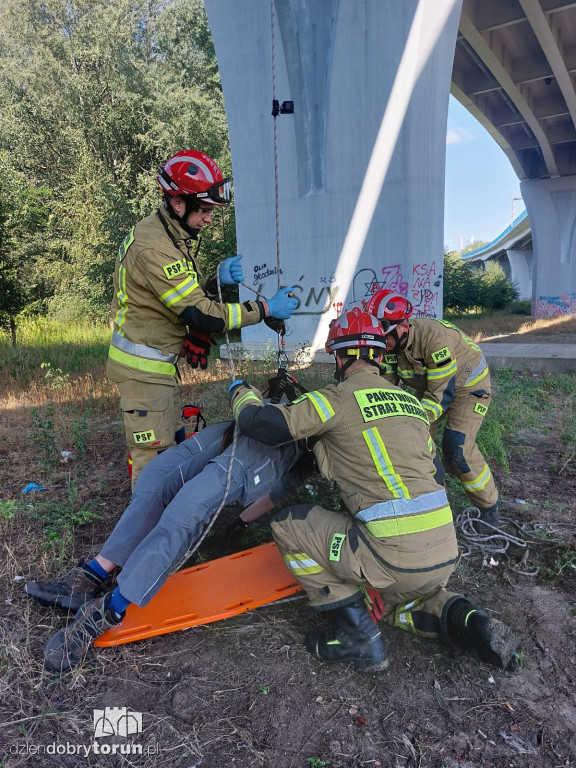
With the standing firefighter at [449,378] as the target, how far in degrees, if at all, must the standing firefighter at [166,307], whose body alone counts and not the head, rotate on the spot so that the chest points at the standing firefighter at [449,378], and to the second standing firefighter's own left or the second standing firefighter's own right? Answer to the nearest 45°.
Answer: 0° — they already face them

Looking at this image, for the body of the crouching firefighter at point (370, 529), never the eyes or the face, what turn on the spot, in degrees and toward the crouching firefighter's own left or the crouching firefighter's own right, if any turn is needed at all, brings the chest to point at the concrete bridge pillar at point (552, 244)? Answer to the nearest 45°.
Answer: approximately 45° to the crouching firefighter's own right

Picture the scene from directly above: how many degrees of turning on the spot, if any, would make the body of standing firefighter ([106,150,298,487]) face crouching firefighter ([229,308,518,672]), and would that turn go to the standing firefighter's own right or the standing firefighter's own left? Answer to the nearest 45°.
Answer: approximately 45° to the standing firefighter's own right

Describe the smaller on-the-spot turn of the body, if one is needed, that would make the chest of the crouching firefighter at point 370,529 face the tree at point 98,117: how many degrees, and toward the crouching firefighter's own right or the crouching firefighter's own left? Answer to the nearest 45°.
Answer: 0° — they already face it

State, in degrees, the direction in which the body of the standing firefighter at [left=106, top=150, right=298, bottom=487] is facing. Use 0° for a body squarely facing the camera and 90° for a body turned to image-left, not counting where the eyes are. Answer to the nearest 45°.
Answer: approximately 270°

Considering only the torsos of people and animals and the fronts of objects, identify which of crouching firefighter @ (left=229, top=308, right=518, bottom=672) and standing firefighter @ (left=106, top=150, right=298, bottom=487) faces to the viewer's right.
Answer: the standing firefighter

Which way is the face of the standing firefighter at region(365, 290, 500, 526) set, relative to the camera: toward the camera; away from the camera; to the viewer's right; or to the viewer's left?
to the viewer's left

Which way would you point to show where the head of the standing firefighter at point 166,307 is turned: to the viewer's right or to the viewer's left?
to the viewer's right

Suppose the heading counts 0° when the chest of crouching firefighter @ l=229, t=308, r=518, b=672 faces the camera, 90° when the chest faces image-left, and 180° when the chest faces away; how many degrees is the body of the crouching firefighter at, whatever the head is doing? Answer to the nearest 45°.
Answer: approximately 135°

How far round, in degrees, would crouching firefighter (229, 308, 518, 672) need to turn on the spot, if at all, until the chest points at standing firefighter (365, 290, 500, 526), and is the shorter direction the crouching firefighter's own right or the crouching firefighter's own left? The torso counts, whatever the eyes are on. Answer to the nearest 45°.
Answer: approximately 45° to the crouching firefighter's own right

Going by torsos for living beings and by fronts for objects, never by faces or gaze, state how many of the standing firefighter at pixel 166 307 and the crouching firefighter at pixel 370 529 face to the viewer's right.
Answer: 1

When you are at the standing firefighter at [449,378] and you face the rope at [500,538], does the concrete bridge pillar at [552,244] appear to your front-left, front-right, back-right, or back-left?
back-left
